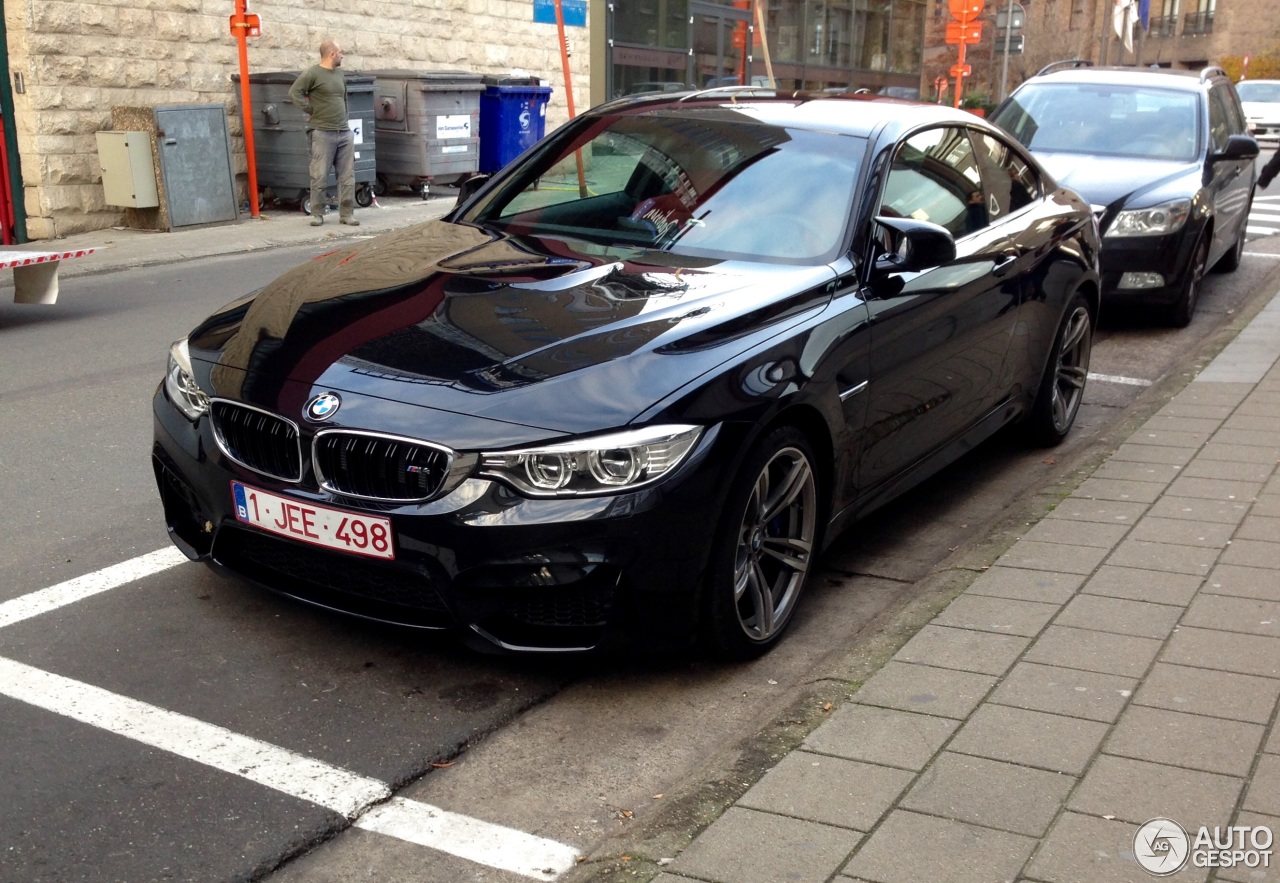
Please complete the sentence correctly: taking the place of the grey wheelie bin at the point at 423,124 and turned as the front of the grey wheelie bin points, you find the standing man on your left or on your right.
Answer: on your right

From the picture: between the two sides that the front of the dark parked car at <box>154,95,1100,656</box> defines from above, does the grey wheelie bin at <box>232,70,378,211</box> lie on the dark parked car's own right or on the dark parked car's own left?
on the dark parked car's own right

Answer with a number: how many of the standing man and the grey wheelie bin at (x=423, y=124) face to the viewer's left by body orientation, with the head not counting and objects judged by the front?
0

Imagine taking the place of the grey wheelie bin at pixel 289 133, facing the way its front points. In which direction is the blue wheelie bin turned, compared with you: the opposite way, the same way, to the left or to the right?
the same way

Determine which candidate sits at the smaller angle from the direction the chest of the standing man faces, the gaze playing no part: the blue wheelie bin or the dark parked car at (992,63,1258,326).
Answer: the dark parked car

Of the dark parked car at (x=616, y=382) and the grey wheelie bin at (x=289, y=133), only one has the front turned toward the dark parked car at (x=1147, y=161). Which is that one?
the grey wheelie bin

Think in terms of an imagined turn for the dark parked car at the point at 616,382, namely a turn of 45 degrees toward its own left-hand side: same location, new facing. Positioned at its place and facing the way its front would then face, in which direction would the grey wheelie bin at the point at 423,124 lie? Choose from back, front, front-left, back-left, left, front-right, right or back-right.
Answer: back

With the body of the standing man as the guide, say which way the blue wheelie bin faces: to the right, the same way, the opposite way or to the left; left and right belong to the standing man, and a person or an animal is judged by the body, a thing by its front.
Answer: the same way

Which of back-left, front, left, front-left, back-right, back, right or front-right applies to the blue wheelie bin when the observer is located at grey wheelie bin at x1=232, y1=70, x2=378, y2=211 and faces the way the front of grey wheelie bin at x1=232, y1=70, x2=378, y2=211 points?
left

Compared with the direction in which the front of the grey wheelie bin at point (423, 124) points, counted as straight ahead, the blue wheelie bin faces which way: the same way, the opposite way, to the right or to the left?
the same way

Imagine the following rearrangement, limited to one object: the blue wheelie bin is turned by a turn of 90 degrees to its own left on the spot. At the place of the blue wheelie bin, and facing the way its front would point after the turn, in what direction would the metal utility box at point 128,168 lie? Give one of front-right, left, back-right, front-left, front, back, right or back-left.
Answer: back

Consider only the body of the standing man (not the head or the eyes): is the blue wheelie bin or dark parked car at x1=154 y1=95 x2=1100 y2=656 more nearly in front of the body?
the dark parked car

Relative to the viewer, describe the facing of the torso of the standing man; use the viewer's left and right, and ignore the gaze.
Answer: facing the viewer and to the right of the viewer

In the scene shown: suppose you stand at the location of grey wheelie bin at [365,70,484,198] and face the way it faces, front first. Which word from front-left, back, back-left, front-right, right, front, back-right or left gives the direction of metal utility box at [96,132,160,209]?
right

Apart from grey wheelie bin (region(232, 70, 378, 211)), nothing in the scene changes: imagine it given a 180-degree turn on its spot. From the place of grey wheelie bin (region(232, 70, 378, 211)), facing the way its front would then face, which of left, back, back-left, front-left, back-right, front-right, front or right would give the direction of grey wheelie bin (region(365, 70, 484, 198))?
right

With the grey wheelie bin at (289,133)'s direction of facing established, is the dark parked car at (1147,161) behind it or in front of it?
in front

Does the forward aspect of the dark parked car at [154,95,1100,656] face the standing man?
no

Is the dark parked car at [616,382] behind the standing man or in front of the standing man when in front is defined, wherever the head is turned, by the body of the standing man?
in front

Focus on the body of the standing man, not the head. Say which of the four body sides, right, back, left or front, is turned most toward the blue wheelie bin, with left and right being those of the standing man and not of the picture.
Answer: left
